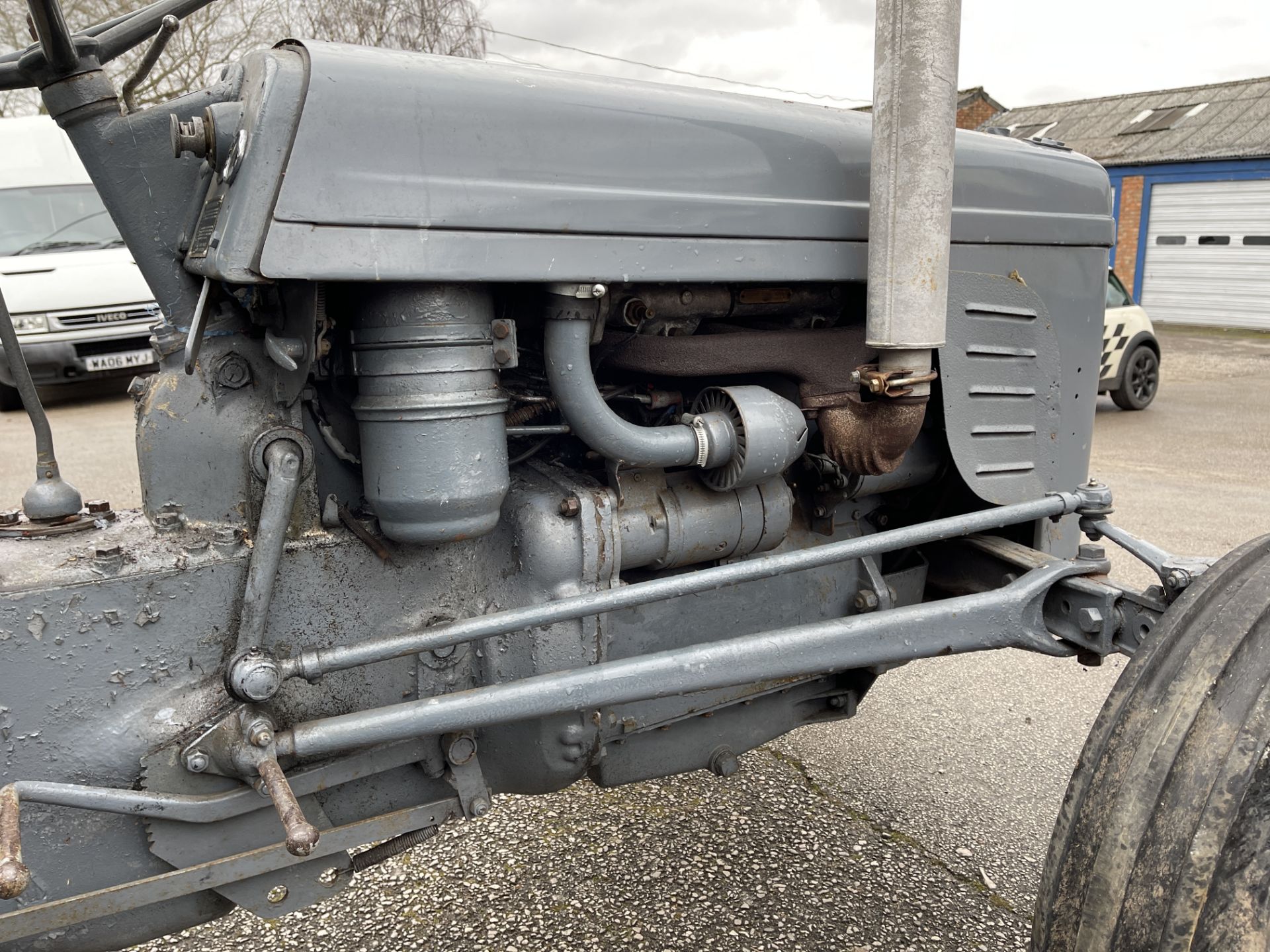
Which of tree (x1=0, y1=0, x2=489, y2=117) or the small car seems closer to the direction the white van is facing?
the small car

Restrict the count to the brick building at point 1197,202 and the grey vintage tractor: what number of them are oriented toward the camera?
1

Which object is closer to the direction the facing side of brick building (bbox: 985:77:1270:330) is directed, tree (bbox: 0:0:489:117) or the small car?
the small car

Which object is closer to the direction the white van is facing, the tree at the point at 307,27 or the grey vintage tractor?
the grey vintage tractor

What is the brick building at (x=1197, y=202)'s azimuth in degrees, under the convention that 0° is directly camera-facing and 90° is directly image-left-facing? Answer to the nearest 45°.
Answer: approximately 0°

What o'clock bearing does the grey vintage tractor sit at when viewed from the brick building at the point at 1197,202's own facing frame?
The grey vintage tractor is roughly at 12 o'clock from the brick building.

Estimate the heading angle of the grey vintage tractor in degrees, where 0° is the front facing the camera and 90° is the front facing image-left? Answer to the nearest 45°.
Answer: approximately 225°
